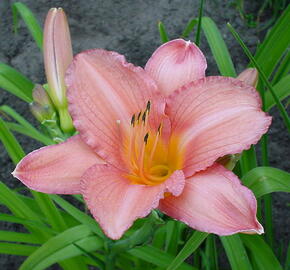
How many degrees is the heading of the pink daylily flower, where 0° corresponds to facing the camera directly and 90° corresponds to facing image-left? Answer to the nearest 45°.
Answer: approximately 0°
